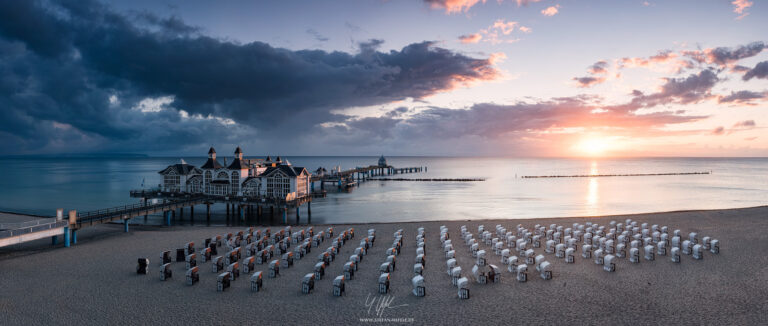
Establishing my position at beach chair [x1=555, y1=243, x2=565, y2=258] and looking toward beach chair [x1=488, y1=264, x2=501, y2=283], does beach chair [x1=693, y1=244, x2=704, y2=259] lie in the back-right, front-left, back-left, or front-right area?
back-left

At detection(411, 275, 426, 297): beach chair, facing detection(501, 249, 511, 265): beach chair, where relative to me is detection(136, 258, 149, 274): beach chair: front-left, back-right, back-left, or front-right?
back-left

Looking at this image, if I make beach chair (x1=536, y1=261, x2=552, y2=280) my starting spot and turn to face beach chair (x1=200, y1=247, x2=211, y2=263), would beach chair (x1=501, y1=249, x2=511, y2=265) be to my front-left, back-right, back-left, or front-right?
front-right

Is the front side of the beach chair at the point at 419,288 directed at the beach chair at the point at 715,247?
no

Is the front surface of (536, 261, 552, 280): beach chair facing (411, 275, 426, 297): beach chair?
no

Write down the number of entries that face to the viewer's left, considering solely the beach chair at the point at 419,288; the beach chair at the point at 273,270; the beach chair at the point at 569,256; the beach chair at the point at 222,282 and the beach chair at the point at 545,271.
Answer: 0
